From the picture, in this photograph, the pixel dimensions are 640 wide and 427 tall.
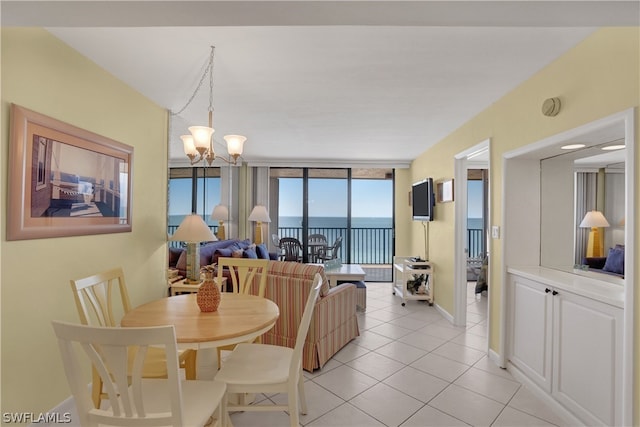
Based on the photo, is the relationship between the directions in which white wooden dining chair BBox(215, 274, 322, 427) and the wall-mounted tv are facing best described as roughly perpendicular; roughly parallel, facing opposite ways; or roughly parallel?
roughly parallel

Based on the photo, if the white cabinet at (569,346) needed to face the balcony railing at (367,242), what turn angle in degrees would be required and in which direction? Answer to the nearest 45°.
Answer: approximately 90° to its right

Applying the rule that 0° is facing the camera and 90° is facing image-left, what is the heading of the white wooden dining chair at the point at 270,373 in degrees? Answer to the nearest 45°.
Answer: approximately 90°

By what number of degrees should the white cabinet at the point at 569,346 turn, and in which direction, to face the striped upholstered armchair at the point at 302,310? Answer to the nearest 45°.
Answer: approximately 45° to its right

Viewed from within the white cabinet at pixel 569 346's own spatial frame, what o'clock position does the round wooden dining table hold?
The round wooden dining table is roughly at 12 o'clock from the white cabinet.

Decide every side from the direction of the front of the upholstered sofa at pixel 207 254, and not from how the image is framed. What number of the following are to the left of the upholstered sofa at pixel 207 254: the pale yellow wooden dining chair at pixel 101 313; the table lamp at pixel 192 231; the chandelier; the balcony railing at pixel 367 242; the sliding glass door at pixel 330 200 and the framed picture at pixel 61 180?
2

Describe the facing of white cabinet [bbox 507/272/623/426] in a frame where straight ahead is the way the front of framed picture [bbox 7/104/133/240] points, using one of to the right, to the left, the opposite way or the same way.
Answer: the opposite way

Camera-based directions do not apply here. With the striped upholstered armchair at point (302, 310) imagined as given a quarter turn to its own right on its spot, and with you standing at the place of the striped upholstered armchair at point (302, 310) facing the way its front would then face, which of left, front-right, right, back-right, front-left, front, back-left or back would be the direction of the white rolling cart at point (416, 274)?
left

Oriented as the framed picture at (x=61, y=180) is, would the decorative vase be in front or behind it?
in front

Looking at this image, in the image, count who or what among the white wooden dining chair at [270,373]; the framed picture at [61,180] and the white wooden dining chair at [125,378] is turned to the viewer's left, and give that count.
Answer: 1

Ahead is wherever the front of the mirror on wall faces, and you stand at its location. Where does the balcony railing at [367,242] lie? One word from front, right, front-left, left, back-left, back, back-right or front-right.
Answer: right

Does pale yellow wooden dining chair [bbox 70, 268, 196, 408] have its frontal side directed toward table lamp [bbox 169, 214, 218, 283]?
no

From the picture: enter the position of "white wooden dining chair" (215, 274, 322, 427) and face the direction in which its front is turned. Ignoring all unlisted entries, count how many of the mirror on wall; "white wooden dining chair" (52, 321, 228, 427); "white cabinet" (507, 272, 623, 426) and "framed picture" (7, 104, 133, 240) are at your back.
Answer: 2

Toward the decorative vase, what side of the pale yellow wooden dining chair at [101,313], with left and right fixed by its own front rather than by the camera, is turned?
front

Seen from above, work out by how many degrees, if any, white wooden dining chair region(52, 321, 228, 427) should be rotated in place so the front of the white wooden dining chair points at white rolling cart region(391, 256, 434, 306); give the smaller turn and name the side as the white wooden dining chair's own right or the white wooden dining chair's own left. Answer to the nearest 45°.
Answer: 0° — it already faces it

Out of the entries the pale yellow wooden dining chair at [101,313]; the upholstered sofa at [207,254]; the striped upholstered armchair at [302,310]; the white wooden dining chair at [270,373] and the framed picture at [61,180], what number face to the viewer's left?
1

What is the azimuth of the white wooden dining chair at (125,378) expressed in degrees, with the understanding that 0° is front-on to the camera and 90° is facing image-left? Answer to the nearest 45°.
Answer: approximately 225°

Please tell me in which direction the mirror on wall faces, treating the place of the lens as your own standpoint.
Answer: facing the viewer and to the left of the viewer

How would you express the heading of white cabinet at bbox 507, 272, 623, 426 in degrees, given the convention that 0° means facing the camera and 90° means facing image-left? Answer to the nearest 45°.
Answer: approximately 45°

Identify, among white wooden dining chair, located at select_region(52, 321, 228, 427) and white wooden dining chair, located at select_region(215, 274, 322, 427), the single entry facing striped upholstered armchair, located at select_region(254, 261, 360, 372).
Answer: white wooden dining chair, located at select_region(52, 321, 228, 427)
